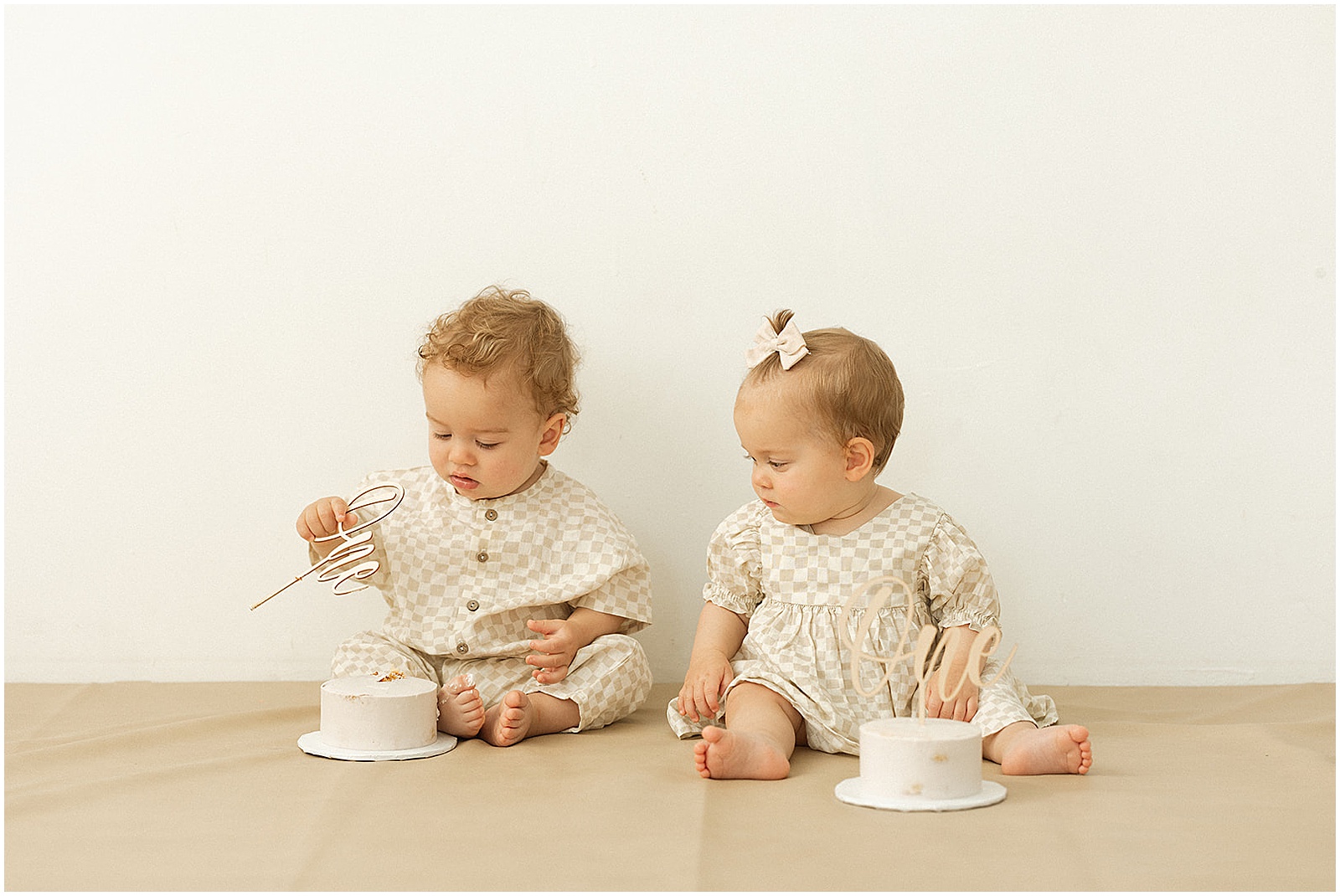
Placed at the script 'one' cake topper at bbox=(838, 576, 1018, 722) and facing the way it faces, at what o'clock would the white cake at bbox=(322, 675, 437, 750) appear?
The white cake is roughly at 3 o'clock from the script 'one' cake topper.

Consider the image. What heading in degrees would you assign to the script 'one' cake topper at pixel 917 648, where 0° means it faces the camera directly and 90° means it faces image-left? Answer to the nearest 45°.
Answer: approximately 0°
